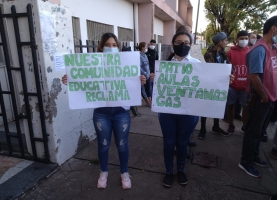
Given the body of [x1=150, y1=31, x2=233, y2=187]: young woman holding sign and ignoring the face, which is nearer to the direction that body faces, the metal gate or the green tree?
the metal gate

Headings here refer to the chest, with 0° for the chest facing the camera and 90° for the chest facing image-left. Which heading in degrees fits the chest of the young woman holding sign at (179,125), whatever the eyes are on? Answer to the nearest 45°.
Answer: approximately 0°

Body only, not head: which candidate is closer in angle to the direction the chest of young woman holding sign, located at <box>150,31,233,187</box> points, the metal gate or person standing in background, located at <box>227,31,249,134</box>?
the metal gate

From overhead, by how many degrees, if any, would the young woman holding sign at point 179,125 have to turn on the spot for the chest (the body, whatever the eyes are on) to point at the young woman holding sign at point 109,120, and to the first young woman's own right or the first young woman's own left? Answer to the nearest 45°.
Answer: approximately 90° to the first young woman's own right

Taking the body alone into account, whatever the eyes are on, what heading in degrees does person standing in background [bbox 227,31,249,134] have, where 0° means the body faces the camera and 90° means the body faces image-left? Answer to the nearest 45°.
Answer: approximately 0°

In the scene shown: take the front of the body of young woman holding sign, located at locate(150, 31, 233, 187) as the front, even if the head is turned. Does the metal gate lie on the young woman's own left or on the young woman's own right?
on the young woman's own right

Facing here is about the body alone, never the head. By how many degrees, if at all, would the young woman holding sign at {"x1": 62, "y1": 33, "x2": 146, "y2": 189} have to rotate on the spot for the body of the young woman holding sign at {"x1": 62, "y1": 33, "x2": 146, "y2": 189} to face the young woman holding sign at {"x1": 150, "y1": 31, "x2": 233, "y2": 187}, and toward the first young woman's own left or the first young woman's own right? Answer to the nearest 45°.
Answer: approximately 90° to the first young woman's own left

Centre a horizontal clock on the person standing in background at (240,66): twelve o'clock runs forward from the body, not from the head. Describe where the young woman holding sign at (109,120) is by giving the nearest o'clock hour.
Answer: The young woman holding sign is roughly at 1 o'clock from the person standing in background.

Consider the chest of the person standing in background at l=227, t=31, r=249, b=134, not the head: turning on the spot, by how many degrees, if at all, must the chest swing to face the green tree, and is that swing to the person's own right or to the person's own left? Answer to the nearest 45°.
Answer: approximately 180°
